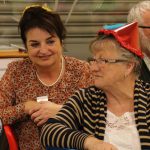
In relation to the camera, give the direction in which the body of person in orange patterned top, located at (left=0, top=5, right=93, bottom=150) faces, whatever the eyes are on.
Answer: toward the camera

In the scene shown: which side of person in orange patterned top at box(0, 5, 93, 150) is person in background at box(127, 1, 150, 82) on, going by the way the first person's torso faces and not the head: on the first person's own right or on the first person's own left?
on the first person's own left
